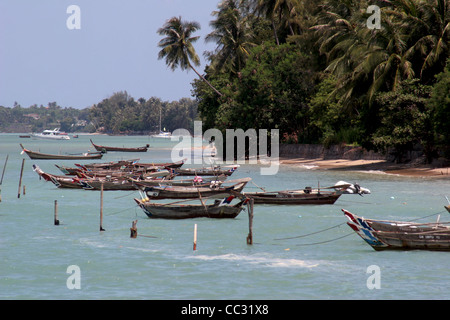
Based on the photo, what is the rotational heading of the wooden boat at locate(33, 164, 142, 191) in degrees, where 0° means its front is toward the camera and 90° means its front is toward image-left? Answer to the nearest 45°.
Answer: approximately 90°

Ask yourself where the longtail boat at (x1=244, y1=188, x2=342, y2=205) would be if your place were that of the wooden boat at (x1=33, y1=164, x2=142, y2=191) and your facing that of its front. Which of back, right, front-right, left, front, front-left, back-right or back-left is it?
back-left

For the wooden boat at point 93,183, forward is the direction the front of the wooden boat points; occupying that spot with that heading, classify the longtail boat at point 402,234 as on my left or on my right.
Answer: on my left

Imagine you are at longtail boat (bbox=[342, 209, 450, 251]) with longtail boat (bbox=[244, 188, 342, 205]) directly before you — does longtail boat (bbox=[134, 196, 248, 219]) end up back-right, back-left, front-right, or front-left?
front-left

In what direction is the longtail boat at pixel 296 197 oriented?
to the viewer's left

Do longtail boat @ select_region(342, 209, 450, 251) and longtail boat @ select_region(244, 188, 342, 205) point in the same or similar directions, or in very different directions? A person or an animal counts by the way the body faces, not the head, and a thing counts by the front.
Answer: same or similar directions

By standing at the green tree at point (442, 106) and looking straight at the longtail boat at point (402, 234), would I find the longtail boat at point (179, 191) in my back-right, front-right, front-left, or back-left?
front-right

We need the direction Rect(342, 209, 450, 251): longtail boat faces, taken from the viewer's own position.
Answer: facing to the left of the viewer

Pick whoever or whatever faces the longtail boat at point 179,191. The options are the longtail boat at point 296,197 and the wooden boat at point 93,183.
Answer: the longtail boat at point 296,197

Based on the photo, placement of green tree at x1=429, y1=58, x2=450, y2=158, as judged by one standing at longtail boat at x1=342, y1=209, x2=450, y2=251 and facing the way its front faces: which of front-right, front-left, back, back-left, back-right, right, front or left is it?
right
